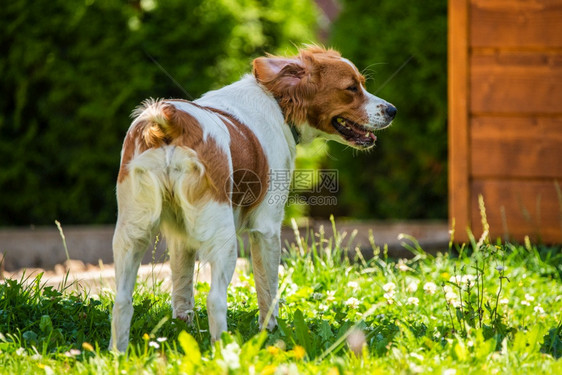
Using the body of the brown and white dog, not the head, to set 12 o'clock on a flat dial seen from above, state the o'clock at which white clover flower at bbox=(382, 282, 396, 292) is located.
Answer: The white clover flower is roughly at 12 o'clock from the brown and white dog.

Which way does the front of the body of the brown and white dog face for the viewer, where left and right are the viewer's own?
facing away from the viewer and to the right of the viewer

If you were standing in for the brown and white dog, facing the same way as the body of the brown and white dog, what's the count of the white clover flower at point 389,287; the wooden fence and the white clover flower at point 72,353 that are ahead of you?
2

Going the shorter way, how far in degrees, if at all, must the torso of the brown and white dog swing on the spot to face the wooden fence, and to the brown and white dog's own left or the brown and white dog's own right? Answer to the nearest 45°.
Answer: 0° — it already faces it

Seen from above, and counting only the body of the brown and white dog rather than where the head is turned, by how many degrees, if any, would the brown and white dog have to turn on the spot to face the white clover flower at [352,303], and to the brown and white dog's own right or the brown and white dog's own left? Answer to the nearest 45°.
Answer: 0° — it already faces it

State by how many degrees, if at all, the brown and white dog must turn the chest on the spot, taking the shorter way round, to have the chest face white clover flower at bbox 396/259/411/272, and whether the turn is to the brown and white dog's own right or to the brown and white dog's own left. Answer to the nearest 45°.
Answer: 0° — it already faces it
